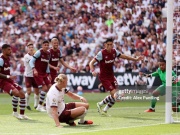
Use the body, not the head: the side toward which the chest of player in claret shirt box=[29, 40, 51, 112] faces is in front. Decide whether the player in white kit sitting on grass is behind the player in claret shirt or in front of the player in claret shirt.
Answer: in front

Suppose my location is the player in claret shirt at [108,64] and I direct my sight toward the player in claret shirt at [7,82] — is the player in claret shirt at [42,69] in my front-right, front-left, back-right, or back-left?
front-right

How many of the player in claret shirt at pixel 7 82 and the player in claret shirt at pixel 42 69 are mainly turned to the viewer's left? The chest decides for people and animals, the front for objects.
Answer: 0

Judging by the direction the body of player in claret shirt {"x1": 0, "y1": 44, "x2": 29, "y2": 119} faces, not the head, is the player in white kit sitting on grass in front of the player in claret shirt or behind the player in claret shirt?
in front

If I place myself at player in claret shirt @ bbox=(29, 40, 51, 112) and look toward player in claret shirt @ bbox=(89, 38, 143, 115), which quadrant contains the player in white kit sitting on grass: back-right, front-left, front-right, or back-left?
front-right

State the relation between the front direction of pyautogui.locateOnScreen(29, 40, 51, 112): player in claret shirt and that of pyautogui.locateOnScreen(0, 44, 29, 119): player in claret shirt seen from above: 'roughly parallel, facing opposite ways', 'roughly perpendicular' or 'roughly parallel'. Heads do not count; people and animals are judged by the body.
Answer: roughly parallel
